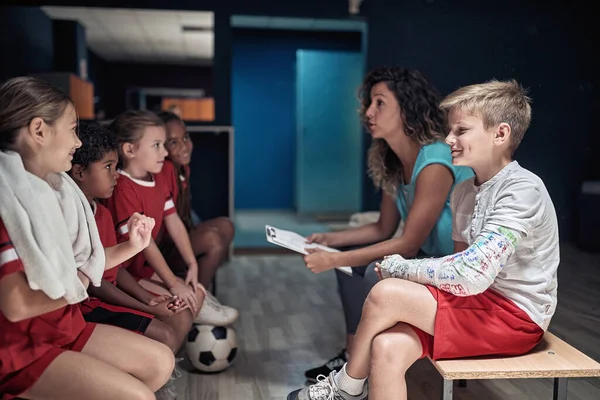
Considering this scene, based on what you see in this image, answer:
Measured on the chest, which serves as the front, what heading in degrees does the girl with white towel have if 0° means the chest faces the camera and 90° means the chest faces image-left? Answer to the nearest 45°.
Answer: approximately 270°

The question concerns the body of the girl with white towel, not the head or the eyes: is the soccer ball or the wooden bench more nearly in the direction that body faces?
the wooden bench

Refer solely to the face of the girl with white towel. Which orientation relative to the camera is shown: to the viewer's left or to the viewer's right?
to the viewer's right

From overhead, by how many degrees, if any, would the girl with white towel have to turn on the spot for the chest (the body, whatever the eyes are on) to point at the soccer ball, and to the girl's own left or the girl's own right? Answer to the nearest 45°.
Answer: approximately 45° to the girl's own left
